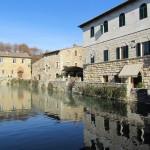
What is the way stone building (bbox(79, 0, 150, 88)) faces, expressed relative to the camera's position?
facing the viewer and to the left of the viewer
